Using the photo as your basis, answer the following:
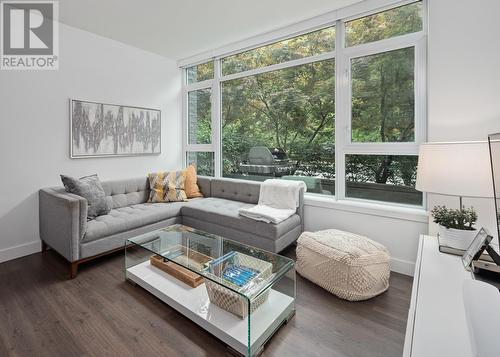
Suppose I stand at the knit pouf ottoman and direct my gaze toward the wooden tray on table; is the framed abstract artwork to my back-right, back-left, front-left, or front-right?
front-right

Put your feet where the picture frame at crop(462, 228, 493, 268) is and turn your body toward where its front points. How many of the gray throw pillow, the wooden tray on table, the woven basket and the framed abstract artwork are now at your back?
0

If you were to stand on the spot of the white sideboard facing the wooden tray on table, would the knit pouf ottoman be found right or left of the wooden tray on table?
right

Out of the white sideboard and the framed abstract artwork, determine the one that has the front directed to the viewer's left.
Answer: the white sideboard

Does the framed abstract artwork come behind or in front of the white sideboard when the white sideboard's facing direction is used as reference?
in front

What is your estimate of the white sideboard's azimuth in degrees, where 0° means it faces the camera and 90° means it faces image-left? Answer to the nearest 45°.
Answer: approximately 90°

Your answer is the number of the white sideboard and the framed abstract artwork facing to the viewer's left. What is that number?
1

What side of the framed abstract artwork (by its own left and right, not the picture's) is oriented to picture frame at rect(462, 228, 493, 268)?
front

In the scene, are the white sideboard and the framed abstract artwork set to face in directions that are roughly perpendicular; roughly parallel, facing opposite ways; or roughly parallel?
roughly parallel, facing opposite ways
